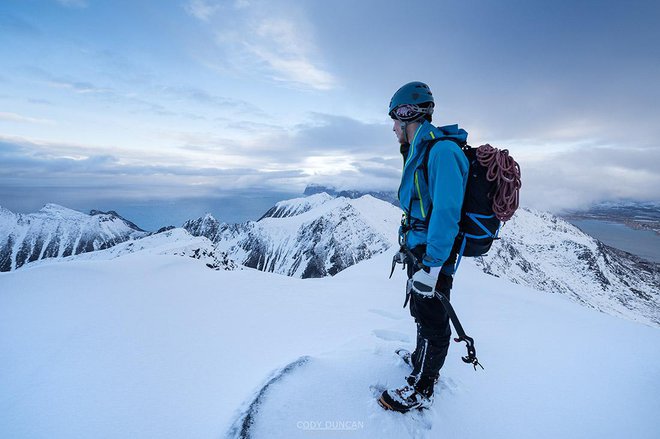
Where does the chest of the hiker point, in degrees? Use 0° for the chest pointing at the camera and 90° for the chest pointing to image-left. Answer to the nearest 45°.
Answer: approximately 90°
